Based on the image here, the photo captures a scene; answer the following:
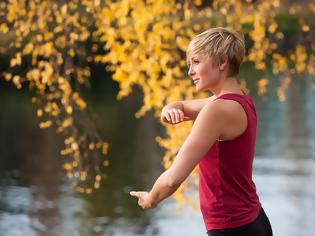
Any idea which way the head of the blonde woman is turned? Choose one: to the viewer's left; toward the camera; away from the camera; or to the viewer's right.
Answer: to the viewer's left

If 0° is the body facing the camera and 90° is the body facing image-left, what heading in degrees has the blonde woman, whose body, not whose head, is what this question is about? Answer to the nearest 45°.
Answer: approximately 90°
